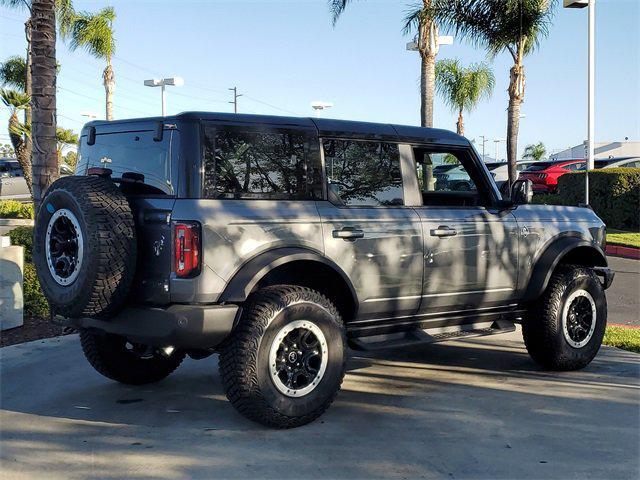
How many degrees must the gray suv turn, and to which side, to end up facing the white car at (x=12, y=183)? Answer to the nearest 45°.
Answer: approximately 90° to its left

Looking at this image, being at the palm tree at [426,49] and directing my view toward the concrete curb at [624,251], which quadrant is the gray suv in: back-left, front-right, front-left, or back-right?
front-right

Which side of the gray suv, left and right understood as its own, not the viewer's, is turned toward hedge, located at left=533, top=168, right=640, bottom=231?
front

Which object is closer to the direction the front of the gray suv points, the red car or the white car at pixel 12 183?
the red car

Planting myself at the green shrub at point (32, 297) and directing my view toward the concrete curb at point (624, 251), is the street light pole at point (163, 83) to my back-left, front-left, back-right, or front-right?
front-left

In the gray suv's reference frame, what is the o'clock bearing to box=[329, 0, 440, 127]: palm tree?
The palm tree is roughly at 11 o'clock from the gray suv.

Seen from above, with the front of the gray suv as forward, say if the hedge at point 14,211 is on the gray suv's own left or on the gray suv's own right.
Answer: on the gray suv's own left

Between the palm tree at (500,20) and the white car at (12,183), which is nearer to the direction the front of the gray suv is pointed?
the palm tree

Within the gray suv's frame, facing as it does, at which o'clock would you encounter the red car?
The red car is roughly at 11 o'clock from the gray suv.

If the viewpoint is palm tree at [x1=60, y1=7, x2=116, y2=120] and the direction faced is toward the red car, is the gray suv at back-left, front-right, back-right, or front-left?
front-right

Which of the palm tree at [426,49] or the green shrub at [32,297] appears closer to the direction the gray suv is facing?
the palm tree

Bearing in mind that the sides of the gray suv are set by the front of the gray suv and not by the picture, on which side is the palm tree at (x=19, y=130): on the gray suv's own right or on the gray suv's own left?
on the gray suv's own left

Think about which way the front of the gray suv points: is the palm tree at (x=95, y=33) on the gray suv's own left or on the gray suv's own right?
on the gray suv's own left

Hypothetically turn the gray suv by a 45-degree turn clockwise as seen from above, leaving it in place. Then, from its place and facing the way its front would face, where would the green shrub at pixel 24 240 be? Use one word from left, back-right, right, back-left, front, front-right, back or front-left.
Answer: back-left

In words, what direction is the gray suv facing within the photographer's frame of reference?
facing away from the viewer and to the right of the viewer

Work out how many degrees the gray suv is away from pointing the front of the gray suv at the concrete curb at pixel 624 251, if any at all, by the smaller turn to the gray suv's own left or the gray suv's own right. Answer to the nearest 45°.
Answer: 0° — it already faces it

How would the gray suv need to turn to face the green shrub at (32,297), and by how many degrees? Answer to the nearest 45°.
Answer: approximately 90° to its left
